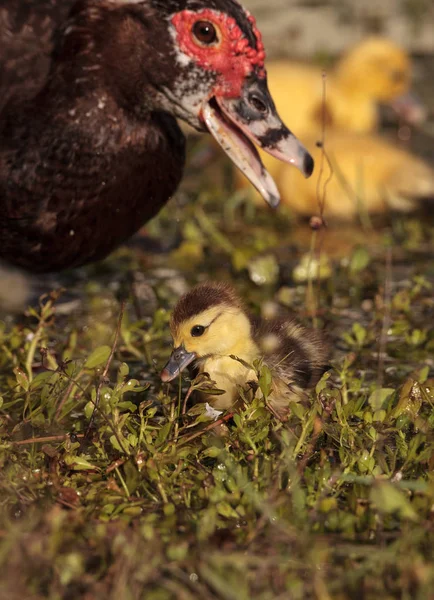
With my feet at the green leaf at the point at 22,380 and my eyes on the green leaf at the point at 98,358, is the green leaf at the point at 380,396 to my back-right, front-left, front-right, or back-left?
front-right

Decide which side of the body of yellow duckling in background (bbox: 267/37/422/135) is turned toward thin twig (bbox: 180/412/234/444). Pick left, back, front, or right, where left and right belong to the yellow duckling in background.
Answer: right

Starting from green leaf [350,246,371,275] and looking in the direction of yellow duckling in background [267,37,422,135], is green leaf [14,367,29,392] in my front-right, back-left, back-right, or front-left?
back-left

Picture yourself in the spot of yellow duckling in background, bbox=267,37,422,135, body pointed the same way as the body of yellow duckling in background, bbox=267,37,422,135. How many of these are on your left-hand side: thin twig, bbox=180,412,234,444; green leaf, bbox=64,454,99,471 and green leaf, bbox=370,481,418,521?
0

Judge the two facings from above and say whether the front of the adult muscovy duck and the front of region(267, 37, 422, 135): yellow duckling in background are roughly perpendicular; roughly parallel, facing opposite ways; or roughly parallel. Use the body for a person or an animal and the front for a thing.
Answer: roughly parallel

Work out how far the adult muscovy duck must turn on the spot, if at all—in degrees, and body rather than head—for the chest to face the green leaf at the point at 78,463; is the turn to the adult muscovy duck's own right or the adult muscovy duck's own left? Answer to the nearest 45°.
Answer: approximately 135° to the adult muscovy duck's own right

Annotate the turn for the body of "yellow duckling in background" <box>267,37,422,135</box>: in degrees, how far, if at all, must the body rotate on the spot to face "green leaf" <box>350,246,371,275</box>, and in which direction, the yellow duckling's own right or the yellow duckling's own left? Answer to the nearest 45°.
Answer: approximately 90° to the yellow duckling's own right

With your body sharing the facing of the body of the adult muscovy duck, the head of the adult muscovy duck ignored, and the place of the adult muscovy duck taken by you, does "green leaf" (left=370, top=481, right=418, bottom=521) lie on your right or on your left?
on your right

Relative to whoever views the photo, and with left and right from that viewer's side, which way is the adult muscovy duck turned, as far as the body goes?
facing to the right of the viewer

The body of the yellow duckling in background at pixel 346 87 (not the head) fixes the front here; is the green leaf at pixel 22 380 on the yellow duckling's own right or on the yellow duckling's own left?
on the yellow duckling's own right

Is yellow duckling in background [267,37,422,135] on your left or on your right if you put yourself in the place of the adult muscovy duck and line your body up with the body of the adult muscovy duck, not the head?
on your left

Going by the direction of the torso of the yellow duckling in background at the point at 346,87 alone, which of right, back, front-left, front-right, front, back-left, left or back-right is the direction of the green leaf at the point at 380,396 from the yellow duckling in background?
right

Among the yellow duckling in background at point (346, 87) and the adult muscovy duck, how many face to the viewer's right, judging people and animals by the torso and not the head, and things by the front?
2

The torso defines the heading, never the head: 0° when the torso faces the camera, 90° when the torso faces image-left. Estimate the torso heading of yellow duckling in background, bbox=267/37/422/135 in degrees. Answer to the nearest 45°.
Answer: approximately 270°

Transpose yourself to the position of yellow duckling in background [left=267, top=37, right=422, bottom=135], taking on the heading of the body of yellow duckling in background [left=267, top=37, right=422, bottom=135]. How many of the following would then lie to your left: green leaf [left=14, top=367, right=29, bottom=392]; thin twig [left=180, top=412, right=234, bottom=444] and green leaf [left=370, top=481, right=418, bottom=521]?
0
